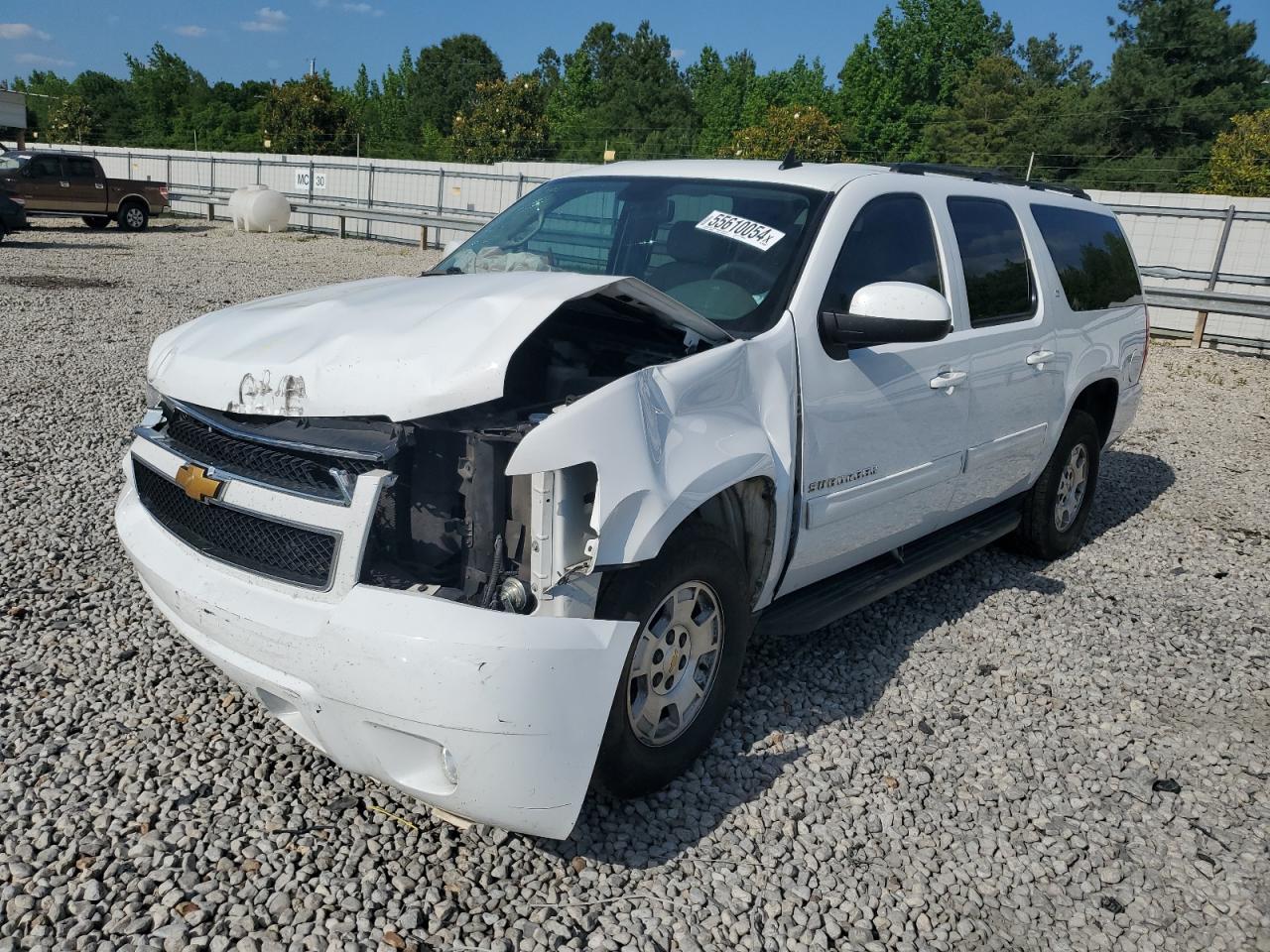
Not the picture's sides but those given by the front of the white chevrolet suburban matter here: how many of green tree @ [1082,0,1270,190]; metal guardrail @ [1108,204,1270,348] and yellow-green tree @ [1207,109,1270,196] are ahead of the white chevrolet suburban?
0

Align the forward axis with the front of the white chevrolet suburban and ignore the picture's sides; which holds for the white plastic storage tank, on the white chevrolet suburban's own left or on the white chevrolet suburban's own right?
on the white chevrolet suburban's own right

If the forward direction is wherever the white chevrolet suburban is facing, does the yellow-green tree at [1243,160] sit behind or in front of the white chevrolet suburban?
behind

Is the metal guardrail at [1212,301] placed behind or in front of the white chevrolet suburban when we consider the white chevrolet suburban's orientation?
behind

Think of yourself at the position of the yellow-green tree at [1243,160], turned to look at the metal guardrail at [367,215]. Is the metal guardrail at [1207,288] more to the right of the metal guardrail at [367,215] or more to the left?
left

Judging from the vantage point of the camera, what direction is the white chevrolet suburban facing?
facing the viewer and to the left of the viewer

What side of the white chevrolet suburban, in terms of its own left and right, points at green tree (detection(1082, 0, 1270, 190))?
back

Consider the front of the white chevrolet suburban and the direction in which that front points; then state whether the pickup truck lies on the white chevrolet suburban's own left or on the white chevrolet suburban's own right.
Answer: on the white chevrolet suburban's own right

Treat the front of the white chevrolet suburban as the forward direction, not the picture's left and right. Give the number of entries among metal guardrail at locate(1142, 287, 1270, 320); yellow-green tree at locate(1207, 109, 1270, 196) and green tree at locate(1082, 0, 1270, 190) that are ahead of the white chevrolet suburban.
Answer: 0
